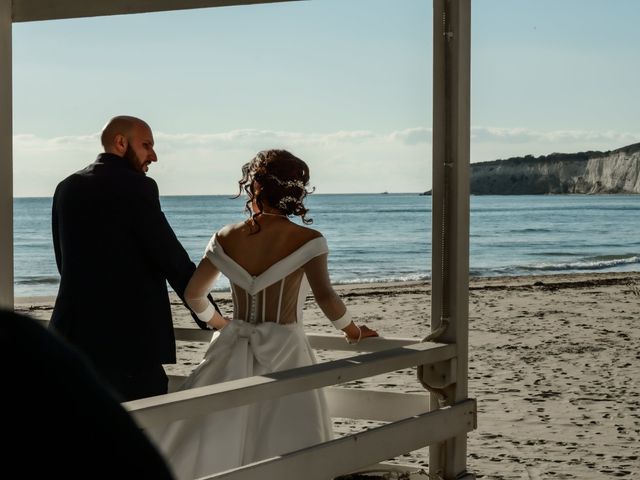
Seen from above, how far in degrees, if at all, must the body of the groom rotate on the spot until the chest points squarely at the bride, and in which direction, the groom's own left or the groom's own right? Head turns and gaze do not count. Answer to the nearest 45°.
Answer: approximately 45° to the groom's own right

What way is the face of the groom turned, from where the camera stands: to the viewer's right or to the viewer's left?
to the viewer's right

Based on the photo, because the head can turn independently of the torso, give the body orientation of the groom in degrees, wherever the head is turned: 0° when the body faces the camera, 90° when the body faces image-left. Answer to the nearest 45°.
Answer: approximately 225°
